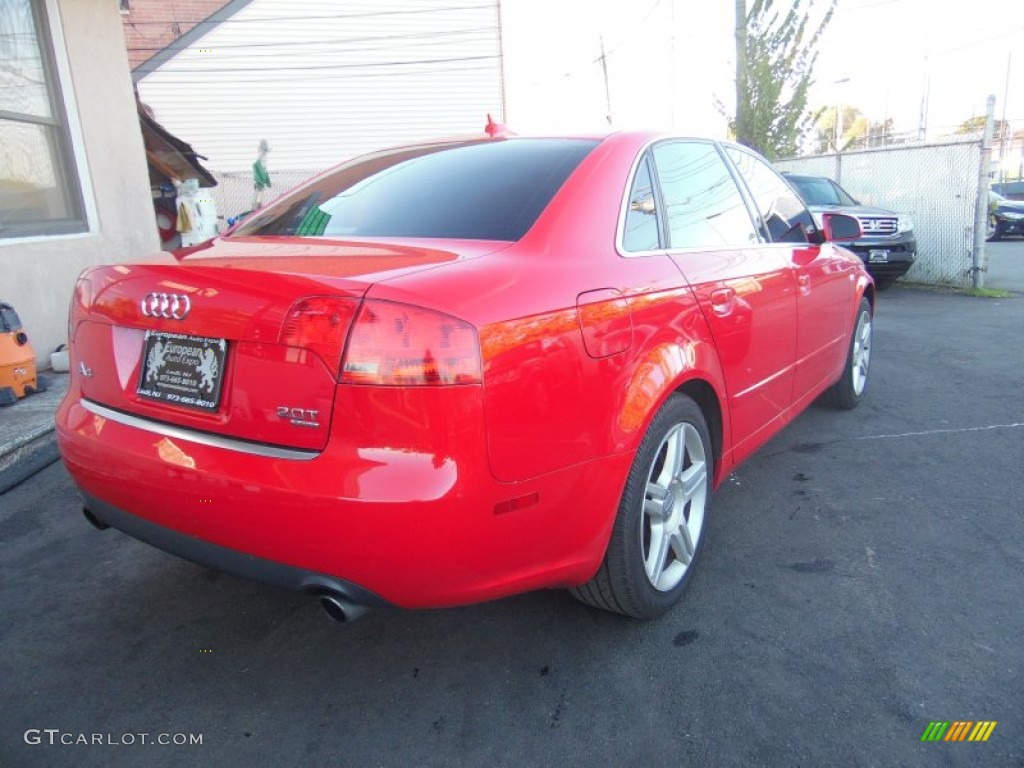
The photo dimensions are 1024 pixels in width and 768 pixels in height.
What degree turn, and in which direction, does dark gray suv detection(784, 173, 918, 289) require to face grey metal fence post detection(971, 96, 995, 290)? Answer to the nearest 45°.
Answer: approximately 45° to its left

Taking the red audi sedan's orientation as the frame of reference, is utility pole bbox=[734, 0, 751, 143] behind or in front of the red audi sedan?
in front

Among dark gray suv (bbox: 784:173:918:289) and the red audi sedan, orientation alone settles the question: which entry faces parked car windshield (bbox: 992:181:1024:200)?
the red audi sedan

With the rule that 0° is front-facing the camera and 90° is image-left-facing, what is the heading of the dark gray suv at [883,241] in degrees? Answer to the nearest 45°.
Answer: approximately 315°

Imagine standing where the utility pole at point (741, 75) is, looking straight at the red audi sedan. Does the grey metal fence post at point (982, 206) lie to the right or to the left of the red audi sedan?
left

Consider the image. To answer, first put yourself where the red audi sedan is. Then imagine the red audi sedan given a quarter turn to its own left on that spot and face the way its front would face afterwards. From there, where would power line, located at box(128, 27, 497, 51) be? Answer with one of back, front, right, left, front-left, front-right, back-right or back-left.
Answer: front-right

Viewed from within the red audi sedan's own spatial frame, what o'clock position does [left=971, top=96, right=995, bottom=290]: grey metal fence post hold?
The grey metal fence post is roughly at 12 o'clock from the red audi sedan.

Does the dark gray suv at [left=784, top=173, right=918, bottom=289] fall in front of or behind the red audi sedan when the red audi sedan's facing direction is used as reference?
in front

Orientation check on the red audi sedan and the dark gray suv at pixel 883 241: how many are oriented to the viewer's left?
0

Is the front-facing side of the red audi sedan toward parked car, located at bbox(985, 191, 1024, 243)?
yes

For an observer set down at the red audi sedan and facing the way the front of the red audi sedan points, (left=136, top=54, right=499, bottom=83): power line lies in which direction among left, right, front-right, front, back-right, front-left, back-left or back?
front-left

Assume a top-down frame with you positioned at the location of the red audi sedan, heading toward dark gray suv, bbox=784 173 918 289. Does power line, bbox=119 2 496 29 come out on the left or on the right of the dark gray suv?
left

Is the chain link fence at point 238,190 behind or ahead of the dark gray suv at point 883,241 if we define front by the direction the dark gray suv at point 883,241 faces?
behind

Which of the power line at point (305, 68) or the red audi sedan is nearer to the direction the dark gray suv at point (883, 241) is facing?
the red audi sedan

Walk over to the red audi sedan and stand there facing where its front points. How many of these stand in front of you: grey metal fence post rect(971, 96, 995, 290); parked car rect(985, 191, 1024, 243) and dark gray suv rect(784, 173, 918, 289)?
3

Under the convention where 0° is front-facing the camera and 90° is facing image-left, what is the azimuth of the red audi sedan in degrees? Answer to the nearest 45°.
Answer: approximately 225°

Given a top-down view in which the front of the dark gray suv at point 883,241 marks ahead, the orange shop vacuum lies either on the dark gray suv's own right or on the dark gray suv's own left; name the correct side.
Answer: on the dark gray suv's own right
